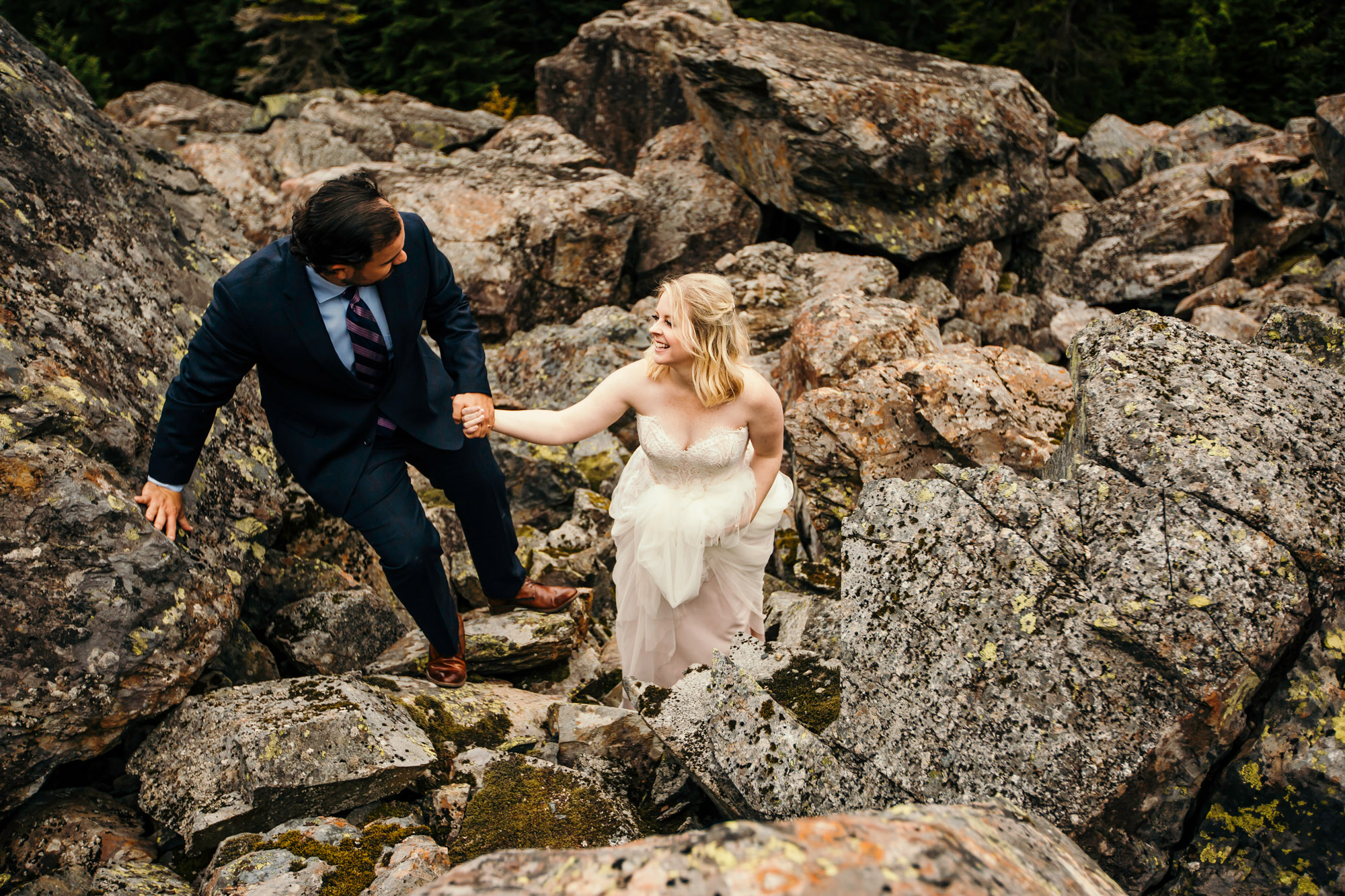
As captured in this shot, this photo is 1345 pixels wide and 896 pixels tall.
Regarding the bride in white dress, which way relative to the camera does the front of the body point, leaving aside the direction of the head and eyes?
toward the camera

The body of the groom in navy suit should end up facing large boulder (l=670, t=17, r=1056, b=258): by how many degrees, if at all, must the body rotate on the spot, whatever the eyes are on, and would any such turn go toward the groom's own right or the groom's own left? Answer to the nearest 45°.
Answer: approximately 90° to the groom's own left

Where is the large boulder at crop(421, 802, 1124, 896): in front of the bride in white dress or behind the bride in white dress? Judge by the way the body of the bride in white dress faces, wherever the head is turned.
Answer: in front

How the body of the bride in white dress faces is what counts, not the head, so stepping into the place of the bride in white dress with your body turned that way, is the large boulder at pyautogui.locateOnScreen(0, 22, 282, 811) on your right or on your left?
on your right

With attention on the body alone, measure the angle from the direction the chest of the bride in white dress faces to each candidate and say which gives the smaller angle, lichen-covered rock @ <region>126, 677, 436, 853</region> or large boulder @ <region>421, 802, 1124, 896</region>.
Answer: the large boulder

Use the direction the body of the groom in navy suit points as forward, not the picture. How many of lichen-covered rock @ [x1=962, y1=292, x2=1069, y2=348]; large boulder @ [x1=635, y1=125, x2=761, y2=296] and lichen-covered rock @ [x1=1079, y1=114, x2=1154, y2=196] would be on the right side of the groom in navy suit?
0

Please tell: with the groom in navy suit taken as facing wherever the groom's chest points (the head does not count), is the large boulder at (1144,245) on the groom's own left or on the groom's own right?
on the groom's own left

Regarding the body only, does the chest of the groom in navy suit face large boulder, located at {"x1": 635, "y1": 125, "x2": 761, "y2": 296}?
no

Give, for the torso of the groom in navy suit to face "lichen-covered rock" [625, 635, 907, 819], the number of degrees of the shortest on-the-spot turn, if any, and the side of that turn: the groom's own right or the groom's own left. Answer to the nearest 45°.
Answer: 0° — they already face it

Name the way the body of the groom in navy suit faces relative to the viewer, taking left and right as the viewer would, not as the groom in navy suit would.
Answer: facing the viewer and to the right of the viewer

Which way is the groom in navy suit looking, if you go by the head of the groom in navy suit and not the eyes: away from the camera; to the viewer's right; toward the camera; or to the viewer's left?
to the viewer's right

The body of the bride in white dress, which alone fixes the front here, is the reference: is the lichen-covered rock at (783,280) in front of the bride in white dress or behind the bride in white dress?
behind

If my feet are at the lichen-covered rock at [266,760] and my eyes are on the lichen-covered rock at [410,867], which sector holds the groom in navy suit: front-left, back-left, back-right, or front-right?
back-left

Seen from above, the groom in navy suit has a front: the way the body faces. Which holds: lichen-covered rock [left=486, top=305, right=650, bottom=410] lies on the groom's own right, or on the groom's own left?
on the groom's own left

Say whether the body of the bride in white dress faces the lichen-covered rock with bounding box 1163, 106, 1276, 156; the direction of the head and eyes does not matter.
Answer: no

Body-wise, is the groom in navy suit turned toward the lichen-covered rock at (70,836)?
no

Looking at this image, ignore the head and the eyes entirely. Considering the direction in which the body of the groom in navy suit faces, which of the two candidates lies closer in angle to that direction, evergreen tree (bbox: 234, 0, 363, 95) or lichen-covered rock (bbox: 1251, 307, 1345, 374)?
the lichen-covered rock

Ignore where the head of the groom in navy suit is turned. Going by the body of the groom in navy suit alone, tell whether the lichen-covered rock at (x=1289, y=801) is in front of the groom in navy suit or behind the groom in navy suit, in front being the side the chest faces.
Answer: in front

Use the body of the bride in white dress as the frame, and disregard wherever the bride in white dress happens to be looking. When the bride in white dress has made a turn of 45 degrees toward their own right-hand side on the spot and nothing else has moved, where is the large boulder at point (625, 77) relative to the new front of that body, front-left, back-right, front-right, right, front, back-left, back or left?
back-right
